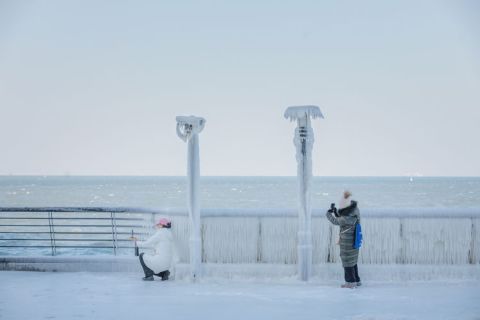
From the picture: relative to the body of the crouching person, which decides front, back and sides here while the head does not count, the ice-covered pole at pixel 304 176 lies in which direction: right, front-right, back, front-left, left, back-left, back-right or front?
back

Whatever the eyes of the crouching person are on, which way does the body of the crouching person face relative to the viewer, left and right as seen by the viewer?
facing to the left of the viewer

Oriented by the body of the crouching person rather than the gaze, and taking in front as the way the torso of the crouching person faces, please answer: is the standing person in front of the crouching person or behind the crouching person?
behind

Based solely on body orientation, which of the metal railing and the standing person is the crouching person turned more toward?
the metal railing
